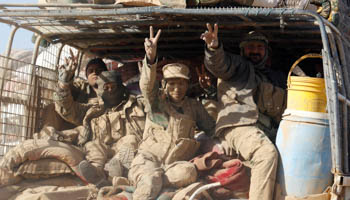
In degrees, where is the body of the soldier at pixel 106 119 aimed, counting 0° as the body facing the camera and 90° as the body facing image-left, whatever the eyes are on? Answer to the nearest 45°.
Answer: approximately 0°

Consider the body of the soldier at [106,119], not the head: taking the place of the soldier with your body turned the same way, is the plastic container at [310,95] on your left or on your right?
on your left

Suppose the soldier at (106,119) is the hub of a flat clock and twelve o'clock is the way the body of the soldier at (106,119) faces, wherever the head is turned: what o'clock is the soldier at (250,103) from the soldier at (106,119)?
the soldier at (250,103) is roughly at 10 o'clock from the soldier at (106,119).

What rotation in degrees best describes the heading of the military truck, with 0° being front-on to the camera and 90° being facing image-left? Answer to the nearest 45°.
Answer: approximately 180°
